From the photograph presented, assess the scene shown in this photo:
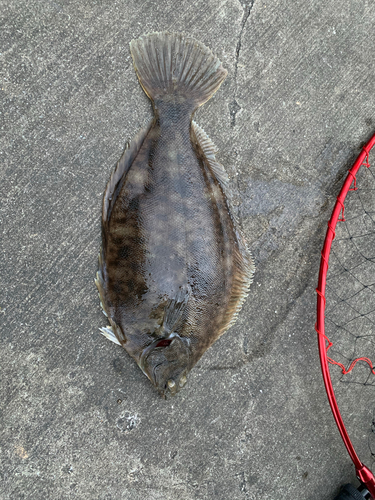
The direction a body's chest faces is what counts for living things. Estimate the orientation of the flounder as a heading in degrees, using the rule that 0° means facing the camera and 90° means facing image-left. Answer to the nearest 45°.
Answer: approximately 0°

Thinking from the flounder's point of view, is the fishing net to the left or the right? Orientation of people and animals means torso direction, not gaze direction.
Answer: on its left
